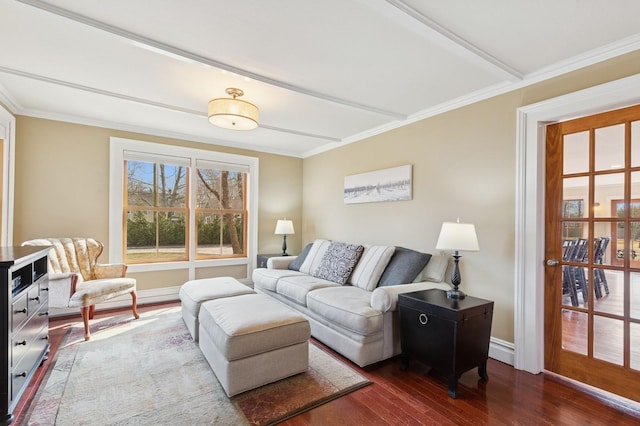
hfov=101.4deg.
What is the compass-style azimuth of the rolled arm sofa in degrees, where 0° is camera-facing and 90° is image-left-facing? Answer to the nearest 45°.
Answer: approximately 45°

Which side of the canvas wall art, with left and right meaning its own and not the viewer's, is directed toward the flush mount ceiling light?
front

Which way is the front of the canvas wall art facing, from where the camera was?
facing the viewer and to the left of the viewer

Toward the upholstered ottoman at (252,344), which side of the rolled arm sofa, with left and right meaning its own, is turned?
front

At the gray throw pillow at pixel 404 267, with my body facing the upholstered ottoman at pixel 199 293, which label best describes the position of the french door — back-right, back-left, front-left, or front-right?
back-left

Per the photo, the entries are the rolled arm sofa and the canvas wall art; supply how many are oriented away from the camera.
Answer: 0

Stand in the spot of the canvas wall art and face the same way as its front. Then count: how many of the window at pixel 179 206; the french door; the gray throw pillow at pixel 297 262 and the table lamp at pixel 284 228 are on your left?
1
